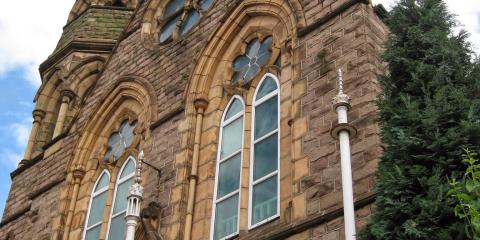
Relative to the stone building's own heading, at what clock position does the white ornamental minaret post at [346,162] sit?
The white ornamental minaret post is roughly at 10 o'clock from the stone building.

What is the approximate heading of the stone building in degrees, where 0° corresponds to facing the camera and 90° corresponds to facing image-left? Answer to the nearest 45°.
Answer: approximately 45°
